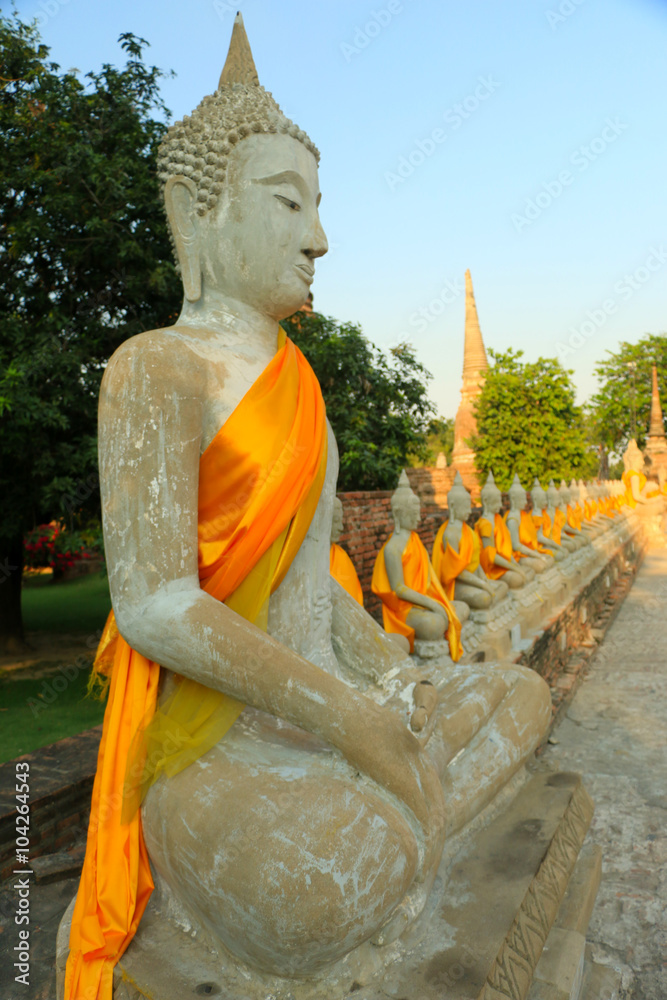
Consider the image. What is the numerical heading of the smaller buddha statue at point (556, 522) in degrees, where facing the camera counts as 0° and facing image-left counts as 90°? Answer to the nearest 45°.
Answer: approximately 270°

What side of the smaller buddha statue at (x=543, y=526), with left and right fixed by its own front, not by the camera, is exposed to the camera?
right

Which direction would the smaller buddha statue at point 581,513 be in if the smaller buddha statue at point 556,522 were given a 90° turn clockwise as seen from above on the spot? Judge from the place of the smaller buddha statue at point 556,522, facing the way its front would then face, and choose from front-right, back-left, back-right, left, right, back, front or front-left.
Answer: back

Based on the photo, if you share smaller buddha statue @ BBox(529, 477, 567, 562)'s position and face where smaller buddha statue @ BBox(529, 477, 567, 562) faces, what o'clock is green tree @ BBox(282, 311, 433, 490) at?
The green tree is roughly at 6 o'clock from the smaller buddha statue.

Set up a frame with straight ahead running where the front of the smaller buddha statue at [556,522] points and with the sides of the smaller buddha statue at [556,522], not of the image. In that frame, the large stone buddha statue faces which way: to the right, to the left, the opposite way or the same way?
the same way

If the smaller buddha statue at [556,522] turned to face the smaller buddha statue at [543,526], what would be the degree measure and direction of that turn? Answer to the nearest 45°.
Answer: approximately 90° to its right

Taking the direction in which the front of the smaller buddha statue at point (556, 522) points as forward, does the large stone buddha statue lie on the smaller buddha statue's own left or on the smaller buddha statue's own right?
on the smaller buddha statue's own right

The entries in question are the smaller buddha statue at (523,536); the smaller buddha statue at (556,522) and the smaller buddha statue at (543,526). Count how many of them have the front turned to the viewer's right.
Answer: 3

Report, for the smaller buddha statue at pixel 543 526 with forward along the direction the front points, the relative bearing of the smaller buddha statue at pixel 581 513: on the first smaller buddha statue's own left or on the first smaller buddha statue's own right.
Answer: on the first smaller buddha statue's own left

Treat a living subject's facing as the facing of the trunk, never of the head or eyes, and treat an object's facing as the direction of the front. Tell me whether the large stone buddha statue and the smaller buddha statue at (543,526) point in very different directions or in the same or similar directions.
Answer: same or similar directions

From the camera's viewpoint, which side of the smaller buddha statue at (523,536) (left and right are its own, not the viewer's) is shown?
right

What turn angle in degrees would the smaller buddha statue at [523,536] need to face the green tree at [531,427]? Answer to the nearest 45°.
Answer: approximately 90° to its left

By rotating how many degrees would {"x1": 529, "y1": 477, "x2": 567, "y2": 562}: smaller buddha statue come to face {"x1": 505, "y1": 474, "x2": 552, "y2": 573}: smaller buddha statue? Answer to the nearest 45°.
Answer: approximately 90° to its right

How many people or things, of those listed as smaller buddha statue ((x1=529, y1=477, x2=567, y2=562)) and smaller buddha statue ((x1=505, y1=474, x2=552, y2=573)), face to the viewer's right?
2

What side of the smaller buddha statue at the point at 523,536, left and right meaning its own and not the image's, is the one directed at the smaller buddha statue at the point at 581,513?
left
